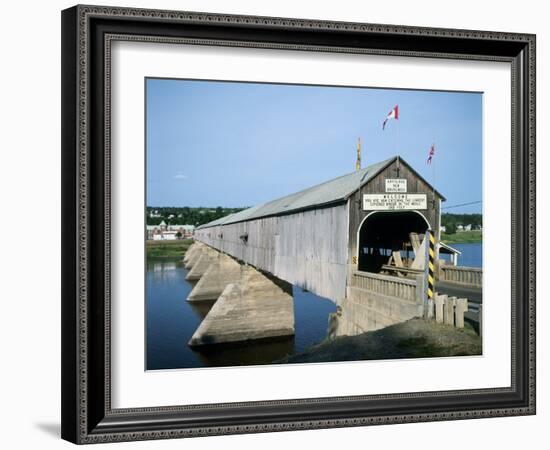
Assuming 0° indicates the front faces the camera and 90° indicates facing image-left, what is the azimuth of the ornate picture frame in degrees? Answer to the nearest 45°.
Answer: approximately 315°
